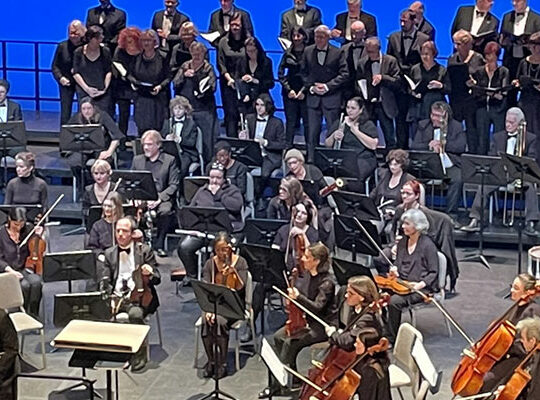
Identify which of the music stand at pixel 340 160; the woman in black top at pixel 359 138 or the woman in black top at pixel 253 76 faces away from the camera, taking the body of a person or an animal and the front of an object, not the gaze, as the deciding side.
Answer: the music stand

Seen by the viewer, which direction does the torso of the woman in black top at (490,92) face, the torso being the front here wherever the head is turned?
toward the camera

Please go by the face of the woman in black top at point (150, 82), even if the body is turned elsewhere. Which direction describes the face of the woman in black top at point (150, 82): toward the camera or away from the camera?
toward the camera

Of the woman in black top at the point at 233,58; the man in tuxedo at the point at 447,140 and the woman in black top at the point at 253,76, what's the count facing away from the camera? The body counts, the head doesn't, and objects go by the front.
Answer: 0

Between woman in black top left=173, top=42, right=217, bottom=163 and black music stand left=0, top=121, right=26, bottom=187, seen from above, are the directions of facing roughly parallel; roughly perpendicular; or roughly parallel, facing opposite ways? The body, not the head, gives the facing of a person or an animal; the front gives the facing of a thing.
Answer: roughly parallel, facing opposite ways

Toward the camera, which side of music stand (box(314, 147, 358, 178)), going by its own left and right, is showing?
back

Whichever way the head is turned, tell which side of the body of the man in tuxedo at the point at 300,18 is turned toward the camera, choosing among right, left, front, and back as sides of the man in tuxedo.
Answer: front

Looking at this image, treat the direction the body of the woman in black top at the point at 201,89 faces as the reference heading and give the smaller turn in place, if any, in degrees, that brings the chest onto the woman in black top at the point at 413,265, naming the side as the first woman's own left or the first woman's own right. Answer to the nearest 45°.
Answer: approximately 45° to the first woman's own left

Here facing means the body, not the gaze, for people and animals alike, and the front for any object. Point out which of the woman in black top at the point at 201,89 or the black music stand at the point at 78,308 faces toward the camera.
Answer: the woman in black top

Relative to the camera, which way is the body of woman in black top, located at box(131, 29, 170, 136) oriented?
toward the camera

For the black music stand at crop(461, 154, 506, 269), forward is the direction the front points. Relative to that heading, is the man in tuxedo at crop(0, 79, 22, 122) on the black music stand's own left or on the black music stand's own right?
on the black music stand's own left

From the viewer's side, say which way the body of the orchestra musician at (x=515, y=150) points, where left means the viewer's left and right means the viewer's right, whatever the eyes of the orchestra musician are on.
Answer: facing the viewer

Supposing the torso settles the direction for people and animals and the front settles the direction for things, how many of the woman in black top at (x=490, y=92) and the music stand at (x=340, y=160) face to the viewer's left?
0

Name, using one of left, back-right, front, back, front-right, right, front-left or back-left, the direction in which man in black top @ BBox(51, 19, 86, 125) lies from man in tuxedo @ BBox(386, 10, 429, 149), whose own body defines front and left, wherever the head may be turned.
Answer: front-right

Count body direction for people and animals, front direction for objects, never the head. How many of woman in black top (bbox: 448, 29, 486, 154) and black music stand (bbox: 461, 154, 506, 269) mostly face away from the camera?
1
